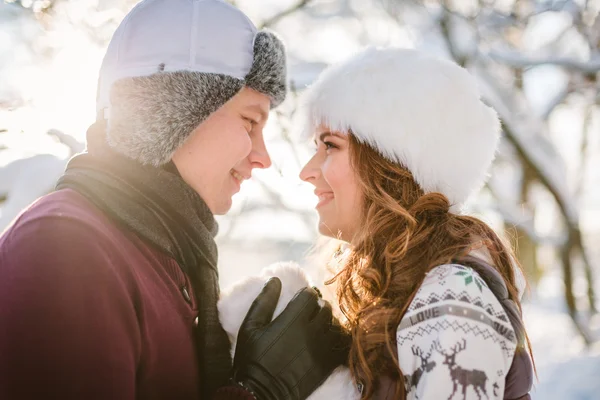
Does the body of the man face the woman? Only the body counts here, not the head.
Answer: yes

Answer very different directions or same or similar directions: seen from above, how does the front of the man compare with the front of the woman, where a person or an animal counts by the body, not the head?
very different directions

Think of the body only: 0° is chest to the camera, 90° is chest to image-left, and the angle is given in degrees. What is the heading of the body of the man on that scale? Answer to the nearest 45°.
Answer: approximately 270°

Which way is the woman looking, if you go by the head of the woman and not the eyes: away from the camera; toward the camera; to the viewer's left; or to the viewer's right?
to the viewer's left

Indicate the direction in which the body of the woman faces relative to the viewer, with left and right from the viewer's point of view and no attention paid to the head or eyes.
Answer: facing to the left of the viewer

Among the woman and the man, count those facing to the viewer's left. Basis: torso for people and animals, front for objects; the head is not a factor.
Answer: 1
